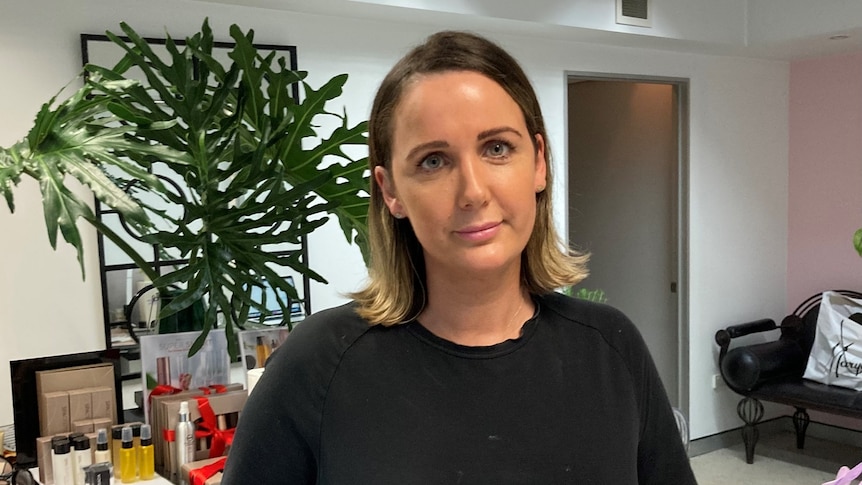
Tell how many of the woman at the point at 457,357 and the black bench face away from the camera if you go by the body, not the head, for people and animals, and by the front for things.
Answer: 0

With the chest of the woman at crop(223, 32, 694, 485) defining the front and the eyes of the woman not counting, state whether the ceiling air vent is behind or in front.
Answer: behind

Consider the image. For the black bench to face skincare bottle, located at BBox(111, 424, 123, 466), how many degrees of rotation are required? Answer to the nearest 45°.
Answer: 0° — it already faces it

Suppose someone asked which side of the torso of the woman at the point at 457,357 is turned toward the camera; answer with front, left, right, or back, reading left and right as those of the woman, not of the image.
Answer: front

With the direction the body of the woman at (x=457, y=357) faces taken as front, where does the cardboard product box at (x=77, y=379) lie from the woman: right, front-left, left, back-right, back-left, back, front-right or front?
back-right

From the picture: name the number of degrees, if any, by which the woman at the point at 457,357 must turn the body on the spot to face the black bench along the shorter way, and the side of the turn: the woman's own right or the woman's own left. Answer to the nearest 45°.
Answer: approximately 135° to the woman's own left

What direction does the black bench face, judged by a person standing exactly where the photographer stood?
facing the viewer and to the left of the viewer

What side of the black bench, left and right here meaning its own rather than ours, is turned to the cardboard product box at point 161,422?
front

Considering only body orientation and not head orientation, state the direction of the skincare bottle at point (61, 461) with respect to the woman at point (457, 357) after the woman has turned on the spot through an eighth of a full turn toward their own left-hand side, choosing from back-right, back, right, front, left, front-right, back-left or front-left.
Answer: back

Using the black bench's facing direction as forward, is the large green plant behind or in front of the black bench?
in front

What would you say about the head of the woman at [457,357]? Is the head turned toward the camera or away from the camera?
toward the camera

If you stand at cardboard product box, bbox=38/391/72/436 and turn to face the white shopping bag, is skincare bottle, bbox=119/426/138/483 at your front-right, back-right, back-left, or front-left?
front-right
